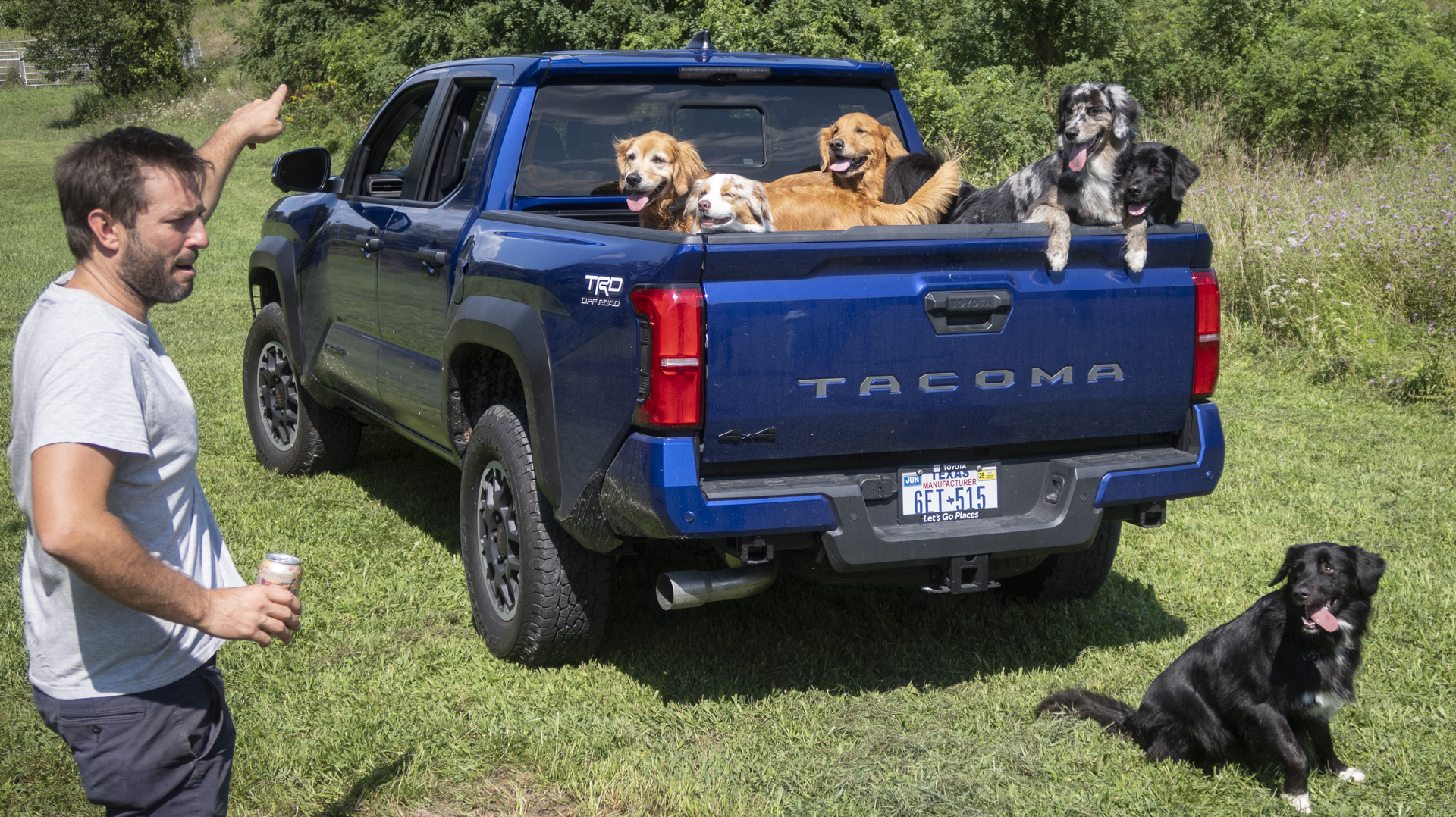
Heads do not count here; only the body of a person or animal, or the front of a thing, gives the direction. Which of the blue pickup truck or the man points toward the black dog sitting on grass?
the man

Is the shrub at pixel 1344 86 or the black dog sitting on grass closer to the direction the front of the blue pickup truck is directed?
the shrub

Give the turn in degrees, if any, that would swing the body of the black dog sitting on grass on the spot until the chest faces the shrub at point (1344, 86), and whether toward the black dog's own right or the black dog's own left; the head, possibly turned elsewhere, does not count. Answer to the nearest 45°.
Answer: approximately 135° to the black dog's own left

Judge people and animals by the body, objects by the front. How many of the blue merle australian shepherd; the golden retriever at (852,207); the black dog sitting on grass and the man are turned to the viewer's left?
1

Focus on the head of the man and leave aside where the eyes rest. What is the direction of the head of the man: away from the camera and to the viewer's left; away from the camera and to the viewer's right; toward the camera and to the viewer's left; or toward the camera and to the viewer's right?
toward the camera and to the viewer's right

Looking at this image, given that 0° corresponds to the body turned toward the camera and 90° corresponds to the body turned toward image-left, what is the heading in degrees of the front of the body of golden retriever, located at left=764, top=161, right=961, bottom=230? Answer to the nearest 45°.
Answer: approximately 90°

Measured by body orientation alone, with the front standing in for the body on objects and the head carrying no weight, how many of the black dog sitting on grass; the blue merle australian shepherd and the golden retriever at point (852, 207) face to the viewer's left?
1

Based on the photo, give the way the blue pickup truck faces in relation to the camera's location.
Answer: facing away from the viewer and to the left of the viewer

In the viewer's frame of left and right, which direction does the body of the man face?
facing to the right of the viewer

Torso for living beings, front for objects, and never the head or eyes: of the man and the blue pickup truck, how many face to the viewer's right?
1

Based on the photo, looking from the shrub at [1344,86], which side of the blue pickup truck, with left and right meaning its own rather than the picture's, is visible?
right

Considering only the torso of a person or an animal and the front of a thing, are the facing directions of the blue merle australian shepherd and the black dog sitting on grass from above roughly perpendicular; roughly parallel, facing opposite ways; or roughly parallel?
roughly parallel

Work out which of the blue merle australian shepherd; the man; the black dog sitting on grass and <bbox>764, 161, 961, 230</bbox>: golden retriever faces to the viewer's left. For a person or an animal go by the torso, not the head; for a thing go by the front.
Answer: the golden retriever
